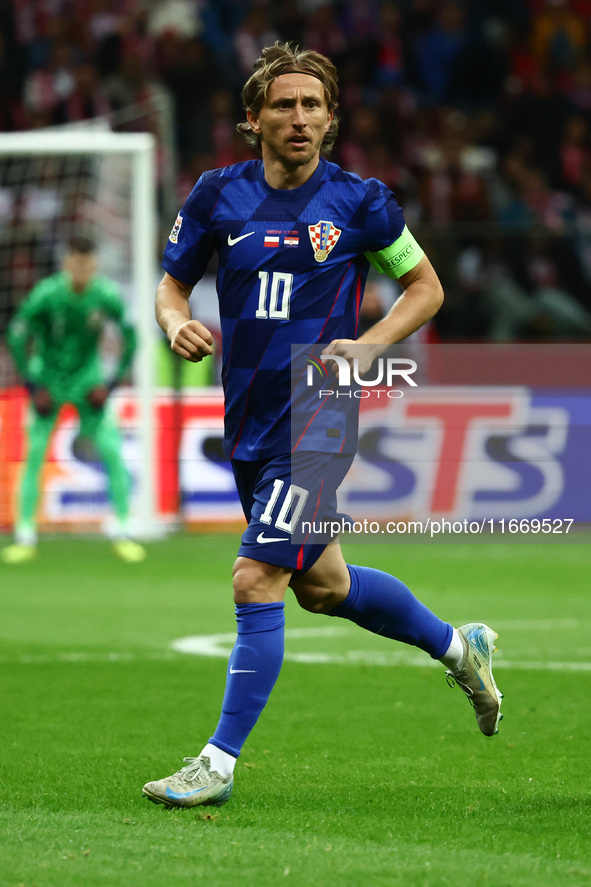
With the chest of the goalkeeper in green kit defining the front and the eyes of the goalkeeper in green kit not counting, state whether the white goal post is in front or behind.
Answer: behind

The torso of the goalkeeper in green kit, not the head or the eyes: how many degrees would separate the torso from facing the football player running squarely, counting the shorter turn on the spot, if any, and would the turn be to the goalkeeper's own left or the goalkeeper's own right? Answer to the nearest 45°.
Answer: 0° — they already face them

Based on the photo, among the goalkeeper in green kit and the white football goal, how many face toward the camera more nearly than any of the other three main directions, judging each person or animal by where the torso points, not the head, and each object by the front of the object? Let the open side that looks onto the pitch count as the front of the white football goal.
2
